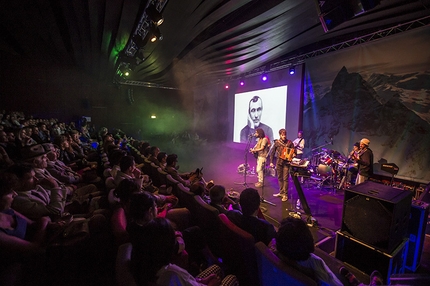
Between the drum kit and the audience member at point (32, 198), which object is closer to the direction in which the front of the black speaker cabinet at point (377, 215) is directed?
the audience member

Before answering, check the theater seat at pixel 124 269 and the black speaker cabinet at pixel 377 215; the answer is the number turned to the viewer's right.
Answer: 1

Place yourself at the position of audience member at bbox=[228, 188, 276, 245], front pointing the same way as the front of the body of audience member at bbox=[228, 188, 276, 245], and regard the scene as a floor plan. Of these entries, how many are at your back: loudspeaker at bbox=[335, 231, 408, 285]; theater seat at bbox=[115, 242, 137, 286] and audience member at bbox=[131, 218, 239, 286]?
2

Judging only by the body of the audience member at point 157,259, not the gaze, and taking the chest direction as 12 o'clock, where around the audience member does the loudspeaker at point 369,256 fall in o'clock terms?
The loudspeaker is roughly at 1 o'clock from the audience member.

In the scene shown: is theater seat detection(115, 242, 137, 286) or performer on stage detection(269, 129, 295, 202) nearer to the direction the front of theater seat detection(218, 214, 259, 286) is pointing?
the performer on stage

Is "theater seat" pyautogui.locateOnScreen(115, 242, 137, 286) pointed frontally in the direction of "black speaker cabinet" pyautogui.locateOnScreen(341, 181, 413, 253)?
yes

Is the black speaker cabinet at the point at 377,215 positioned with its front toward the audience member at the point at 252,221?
yes

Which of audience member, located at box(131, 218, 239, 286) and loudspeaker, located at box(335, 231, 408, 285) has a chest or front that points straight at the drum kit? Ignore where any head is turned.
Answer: the audience member

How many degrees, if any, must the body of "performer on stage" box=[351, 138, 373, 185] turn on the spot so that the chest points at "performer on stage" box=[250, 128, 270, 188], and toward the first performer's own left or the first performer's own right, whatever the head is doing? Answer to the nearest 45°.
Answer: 0° — they already face them

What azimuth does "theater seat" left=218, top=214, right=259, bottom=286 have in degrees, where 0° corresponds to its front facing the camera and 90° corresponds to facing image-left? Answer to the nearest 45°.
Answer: approximately 225°

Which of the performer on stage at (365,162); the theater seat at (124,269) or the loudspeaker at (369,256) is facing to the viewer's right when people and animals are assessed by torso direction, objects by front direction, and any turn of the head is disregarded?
the theater seat
